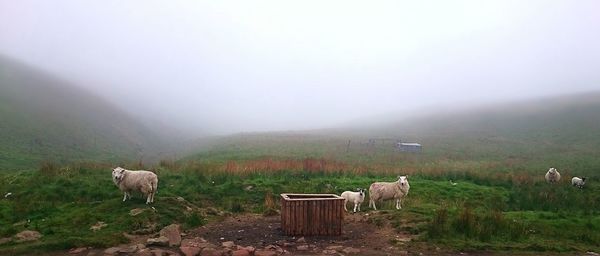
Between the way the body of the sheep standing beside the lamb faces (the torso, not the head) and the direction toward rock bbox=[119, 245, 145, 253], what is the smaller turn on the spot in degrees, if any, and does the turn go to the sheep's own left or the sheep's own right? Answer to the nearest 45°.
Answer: approximately 135° to the sheep's own right

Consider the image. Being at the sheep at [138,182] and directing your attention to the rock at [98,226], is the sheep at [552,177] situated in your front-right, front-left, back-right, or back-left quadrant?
back-left

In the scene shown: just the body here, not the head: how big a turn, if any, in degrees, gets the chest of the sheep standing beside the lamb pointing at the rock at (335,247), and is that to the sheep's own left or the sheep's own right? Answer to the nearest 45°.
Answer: approximately 90° to the sheep's own right

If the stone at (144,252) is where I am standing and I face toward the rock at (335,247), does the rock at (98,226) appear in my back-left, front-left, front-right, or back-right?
back-left

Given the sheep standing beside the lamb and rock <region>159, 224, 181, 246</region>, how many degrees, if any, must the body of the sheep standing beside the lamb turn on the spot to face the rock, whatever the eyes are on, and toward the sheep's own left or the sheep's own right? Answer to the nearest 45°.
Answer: approximately 135° to the sheep's own right

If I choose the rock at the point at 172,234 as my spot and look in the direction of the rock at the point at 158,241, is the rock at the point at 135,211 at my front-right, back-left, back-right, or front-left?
back-right

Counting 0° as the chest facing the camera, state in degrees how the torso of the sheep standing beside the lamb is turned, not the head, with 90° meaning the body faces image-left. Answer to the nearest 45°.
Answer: approximately 270°

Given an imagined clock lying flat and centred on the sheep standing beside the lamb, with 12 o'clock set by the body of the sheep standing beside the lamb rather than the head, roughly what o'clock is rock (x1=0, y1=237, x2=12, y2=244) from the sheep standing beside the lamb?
The rock is roughly at 5 o'clock from the sheep standing beside the lamb.

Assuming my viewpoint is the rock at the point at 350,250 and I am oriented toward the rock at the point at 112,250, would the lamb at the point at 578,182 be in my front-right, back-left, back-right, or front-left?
back-right
